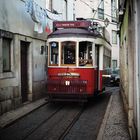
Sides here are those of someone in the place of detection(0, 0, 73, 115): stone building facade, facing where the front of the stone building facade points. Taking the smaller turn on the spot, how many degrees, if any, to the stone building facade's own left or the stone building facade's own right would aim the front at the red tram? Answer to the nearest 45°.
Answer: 0° — it already faces it
